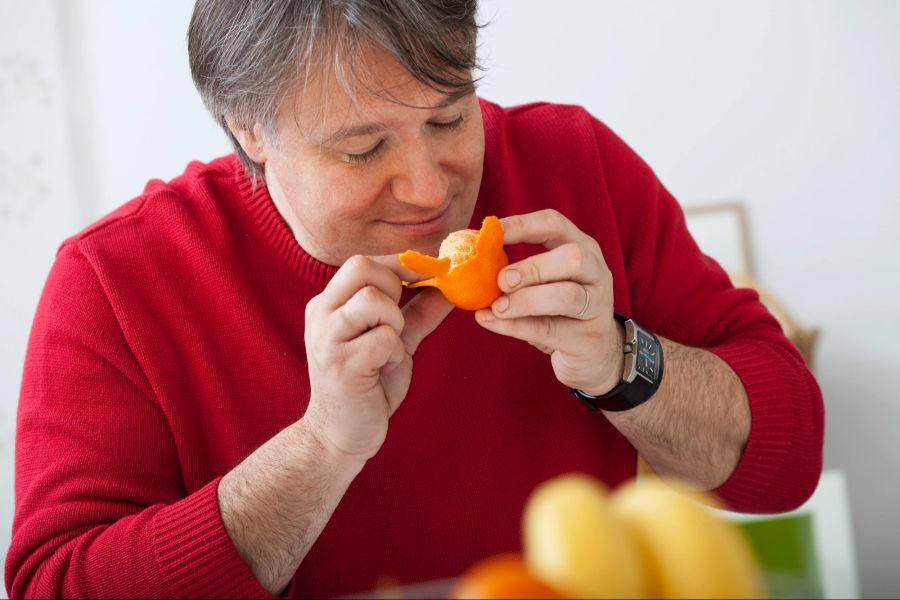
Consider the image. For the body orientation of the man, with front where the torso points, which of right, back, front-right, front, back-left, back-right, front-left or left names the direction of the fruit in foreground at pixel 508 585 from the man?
front-right

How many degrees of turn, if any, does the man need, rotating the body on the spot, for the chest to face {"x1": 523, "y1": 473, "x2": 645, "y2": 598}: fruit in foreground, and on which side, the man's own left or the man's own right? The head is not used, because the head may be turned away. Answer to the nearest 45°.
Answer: approximately 45° to the man's own right
